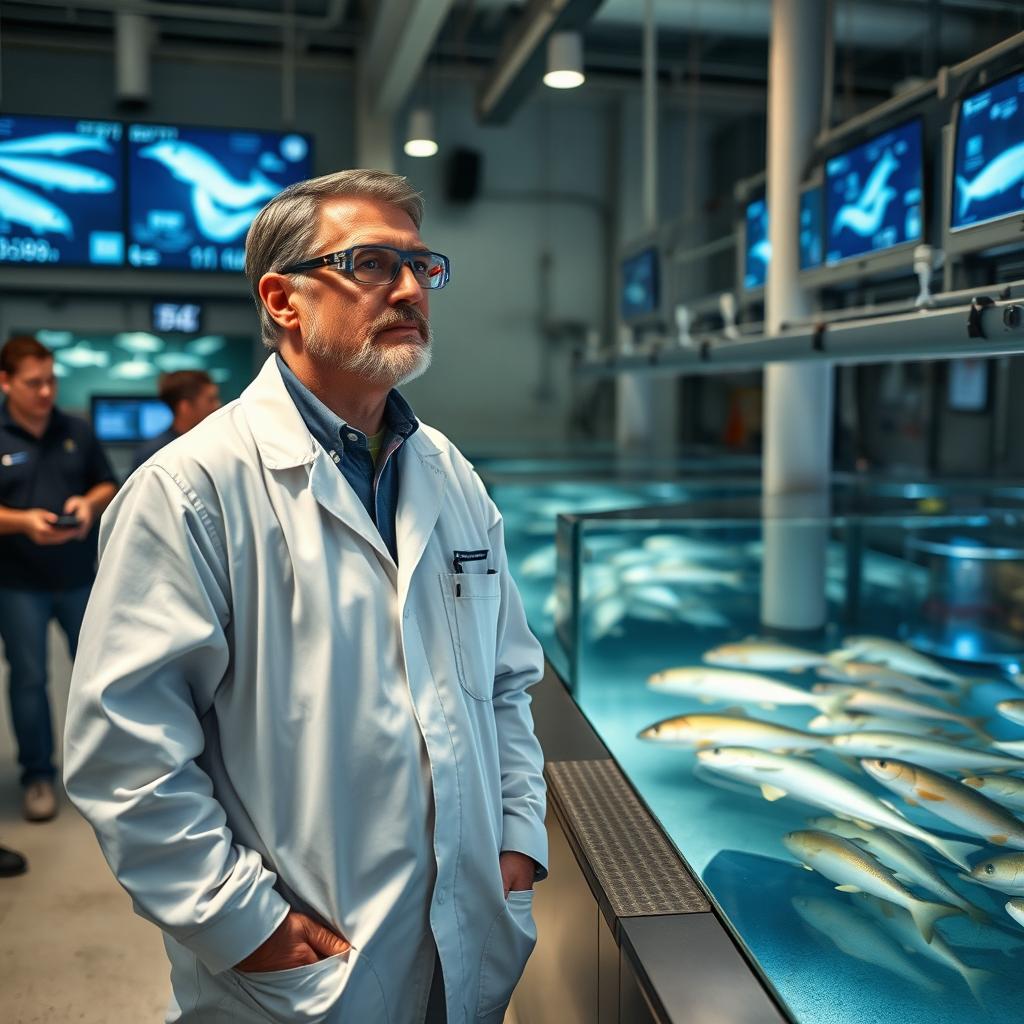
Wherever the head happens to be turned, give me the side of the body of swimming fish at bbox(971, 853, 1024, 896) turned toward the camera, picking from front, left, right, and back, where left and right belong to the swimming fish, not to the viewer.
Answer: left

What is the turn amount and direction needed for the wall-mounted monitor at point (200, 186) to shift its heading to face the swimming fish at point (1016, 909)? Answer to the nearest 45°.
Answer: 0° — it already faces it

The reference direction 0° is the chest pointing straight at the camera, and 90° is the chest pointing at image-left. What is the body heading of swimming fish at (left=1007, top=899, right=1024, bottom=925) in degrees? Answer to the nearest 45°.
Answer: approximately 90°

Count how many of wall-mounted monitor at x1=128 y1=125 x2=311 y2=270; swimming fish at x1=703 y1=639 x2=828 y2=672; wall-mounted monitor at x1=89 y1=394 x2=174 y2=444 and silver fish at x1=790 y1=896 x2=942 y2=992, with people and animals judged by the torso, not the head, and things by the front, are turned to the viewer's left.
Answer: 2

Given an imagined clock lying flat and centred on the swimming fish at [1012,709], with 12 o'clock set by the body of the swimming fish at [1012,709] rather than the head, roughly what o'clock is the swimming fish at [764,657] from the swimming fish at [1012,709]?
the swimming fish at [764,657] is roughly at 1 o'clock from the swimming fish at [1012,709].

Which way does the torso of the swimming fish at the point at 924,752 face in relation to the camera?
to the viewer's left

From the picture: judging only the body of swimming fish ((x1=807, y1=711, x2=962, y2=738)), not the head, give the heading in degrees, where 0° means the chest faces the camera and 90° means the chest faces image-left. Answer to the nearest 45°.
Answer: approximately 90°

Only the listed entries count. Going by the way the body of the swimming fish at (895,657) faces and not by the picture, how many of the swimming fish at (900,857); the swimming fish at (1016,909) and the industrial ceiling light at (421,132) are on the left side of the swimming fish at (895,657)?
2

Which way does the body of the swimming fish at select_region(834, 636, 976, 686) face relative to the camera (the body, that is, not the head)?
to the viewer's left

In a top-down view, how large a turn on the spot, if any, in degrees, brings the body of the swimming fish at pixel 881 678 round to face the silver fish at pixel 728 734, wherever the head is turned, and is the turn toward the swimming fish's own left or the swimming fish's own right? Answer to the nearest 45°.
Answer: approximately 45° to the swimming fish's own left

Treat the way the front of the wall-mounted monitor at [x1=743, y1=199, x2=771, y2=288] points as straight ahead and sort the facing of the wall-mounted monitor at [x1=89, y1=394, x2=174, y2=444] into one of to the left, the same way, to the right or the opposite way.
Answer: to the left
